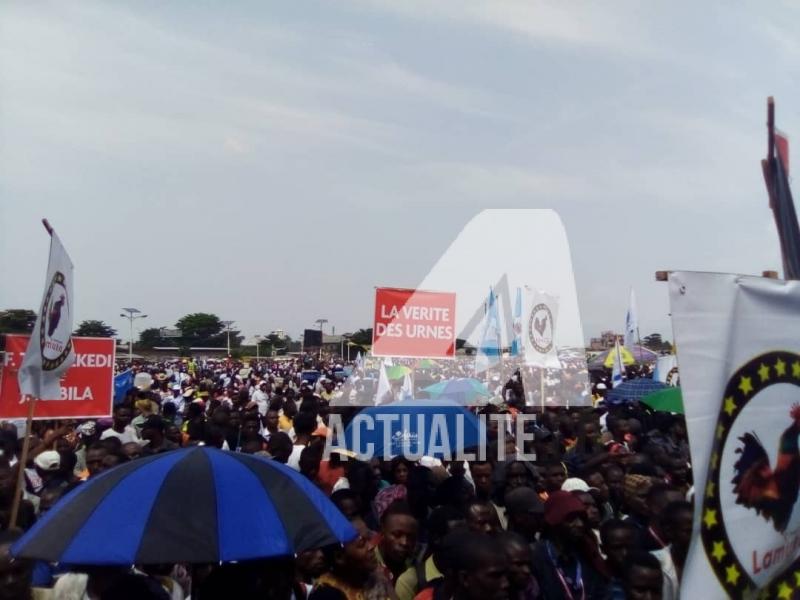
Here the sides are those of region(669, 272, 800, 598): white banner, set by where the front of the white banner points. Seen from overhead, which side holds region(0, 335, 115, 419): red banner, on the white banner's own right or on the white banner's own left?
on the white banner's own right

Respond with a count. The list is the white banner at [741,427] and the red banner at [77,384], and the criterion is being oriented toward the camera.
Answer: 2

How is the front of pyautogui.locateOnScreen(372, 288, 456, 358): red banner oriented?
toward the camera

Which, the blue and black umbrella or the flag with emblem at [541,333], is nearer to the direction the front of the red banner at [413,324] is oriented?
the blue and black umbrella

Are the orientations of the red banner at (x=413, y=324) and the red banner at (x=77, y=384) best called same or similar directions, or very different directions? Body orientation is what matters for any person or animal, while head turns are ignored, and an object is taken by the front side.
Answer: same or similar directions

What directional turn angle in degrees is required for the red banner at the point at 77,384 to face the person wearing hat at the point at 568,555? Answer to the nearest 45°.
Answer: approximately 45° to its left

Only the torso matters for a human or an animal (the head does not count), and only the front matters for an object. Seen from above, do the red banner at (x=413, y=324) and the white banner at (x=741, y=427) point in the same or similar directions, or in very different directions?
same or similar directions

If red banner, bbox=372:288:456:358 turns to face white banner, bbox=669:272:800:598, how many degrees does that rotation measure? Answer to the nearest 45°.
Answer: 0° — it already faces it

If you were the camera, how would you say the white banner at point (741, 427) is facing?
facing the viewer

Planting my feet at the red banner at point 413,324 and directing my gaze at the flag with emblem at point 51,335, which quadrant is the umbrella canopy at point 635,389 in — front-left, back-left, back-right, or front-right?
back-left

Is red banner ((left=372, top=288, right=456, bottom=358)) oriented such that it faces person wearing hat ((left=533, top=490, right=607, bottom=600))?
yes

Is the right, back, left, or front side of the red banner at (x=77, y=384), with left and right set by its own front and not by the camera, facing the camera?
front
